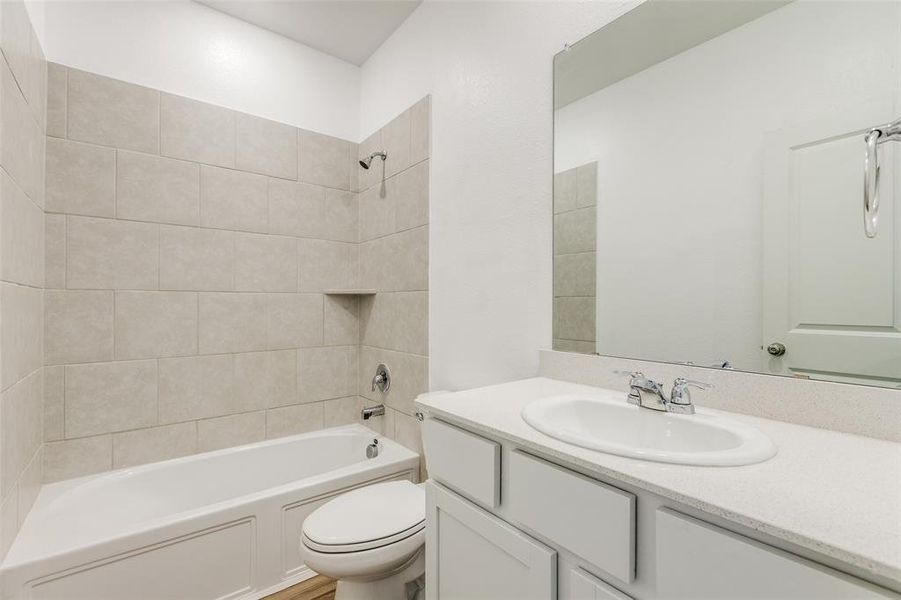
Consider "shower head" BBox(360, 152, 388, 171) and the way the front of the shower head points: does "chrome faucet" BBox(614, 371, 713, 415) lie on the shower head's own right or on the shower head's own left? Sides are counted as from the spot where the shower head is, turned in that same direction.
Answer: on the shower head's own left

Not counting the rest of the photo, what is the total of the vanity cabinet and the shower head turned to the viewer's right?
0

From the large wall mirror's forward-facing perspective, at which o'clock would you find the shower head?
The shower head is roughly at 2 o'clock from the large wall mirror.

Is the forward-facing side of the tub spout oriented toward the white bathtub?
yes

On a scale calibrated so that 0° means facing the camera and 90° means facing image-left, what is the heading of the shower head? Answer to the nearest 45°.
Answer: approximately 45°

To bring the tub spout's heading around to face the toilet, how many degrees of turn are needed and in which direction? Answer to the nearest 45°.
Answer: approximately 45° to its left

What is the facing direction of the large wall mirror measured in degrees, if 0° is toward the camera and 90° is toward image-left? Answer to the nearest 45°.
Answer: approximately 45°

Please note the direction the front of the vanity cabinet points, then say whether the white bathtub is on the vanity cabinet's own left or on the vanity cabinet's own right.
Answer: on the vanity cabinet's own right

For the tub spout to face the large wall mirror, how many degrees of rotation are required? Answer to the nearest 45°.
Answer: approximately 90° to its left

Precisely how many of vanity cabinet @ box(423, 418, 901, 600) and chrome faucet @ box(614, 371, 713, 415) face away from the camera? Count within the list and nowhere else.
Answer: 0

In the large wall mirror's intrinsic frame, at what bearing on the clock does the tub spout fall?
The tub spout is roughly at 2 o'clock from the large wall mirror.
